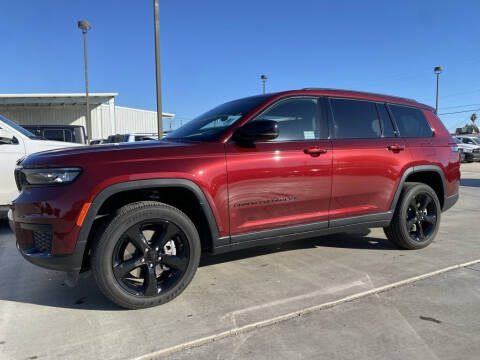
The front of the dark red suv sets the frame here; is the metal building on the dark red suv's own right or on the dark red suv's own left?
on the dark red suv's own right

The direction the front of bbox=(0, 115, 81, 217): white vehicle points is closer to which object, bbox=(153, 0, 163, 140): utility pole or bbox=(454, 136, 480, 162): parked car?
the parked car

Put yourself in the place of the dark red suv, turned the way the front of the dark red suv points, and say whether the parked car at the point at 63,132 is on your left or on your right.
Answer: on your right

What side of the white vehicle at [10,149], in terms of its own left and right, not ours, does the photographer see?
right

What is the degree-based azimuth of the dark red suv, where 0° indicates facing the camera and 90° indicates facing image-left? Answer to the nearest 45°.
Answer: approximately 45°

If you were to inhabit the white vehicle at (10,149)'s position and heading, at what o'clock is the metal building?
The metal building is roughly at 9 o'clock from the white vehicle.

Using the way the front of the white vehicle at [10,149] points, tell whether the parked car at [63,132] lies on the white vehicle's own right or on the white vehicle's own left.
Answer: on the white vehicle's own left

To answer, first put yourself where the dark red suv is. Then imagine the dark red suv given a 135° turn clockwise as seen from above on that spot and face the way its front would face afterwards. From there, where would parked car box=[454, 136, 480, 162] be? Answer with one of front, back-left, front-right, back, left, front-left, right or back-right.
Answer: front-right
